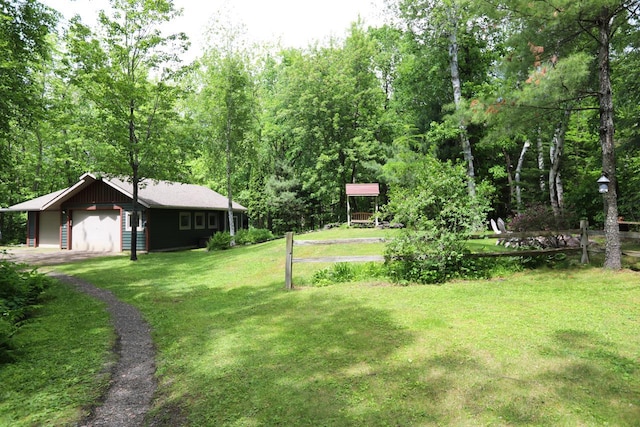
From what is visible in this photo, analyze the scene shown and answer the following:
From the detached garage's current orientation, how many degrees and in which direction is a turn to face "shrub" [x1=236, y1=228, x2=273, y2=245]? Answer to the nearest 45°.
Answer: approximately 135° to its left

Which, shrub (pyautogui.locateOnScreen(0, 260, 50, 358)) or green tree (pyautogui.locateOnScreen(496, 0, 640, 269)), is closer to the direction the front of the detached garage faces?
the shrub

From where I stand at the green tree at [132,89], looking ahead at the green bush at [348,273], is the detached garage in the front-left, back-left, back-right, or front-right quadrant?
back-left

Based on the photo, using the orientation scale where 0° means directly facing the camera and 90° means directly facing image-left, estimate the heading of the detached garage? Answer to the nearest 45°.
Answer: approximately 45°

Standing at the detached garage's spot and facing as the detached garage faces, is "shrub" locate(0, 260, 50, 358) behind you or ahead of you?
ahead

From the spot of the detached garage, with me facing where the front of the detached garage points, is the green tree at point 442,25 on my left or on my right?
on my left

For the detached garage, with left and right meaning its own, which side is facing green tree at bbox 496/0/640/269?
left

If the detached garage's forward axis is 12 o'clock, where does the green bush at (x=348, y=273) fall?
The green bush is roughly at 10 o'clock from the detached garage.

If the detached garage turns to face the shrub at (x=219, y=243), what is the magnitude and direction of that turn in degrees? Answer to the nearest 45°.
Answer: approximately 90° to its left

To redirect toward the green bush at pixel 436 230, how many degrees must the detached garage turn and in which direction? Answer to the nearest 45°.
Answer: approximately 45° to its left
